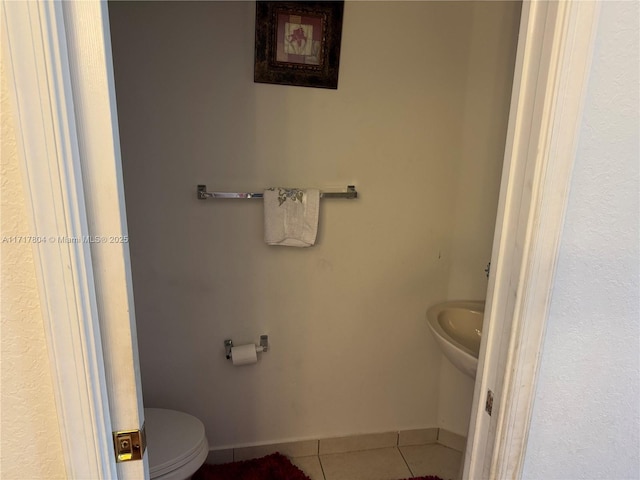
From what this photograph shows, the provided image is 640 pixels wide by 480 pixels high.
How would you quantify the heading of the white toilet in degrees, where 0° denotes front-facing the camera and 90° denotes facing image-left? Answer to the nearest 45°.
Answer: approximately 270°

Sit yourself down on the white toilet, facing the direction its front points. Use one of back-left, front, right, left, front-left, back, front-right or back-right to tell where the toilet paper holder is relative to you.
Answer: front-left

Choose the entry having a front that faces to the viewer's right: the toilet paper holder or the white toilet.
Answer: the white toilet

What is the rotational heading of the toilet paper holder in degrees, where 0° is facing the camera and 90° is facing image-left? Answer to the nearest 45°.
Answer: approximately 0°

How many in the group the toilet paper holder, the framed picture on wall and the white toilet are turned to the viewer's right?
1

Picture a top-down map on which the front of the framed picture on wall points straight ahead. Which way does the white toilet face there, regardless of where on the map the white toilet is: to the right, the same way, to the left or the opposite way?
to the left

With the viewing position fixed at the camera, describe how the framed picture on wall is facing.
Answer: facing the viewer
